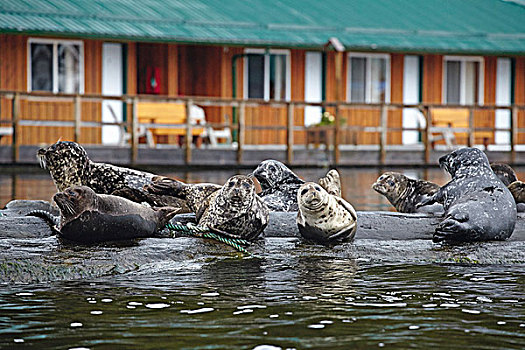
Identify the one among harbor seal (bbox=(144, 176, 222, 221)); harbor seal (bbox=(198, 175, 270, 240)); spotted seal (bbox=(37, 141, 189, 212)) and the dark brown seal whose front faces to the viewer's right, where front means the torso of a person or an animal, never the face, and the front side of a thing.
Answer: harbor seal (bbox=(144, 176, 222, 221))

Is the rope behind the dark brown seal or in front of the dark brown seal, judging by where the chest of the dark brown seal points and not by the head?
behind

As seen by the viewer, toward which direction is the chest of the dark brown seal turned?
to the viewer's left

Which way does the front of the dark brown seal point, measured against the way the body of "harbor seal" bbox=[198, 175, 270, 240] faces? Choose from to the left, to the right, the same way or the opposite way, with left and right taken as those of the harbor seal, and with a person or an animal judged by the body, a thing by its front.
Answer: to the right

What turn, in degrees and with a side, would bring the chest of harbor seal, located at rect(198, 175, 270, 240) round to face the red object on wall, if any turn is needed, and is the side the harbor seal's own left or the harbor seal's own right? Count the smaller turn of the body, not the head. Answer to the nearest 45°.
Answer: approximately 180°

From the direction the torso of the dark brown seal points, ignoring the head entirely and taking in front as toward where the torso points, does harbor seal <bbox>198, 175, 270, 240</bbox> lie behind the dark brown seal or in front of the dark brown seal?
behind

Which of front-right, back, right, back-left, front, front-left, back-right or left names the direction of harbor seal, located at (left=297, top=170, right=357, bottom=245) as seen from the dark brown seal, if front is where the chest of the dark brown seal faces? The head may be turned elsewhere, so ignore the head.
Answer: back

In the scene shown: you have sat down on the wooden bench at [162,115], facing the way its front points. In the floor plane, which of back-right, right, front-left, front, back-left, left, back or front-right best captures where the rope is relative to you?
front-right

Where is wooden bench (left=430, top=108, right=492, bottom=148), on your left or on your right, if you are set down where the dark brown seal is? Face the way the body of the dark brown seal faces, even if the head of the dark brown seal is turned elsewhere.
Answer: on your right

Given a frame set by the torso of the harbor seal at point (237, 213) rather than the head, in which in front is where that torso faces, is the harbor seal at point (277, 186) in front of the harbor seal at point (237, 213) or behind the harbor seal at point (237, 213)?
behind

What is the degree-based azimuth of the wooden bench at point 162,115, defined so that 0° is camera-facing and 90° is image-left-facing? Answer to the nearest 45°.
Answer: approximately 315°

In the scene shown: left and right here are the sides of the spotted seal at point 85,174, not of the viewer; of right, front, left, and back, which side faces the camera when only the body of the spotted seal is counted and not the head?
left
